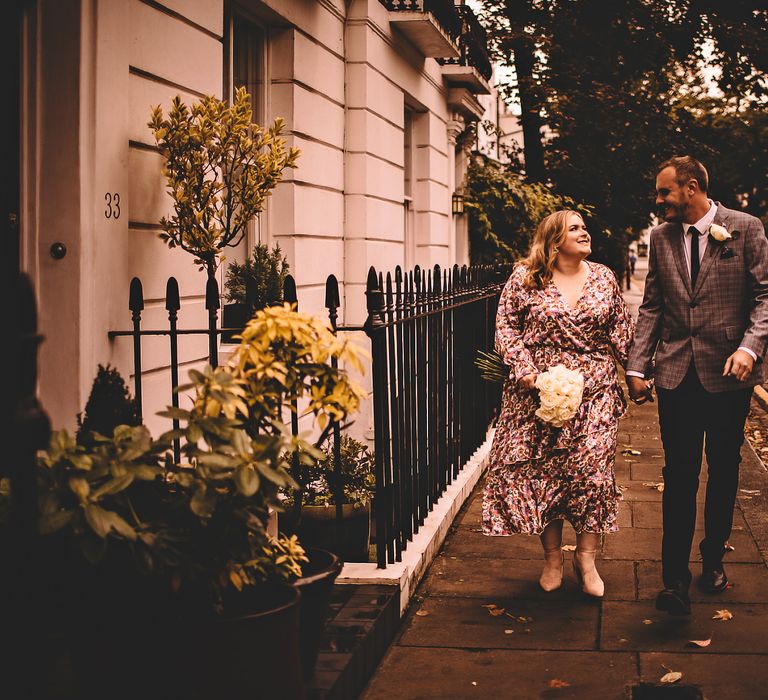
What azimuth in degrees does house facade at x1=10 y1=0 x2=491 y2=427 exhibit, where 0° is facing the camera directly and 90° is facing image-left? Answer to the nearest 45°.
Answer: approximately 315°

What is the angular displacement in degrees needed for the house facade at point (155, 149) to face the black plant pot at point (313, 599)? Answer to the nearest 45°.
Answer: approximately 45° to its right

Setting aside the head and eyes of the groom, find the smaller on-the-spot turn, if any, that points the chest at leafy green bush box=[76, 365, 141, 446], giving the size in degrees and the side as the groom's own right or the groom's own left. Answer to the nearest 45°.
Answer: approximately 45° to the groom's own right

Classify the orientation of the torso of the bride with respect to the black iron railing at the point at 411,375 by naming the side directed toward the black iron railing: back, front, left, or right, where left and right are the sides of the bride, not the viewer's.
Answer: right

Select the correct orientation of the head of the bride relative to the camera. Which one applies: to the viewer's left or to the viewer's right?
to the viewer's right

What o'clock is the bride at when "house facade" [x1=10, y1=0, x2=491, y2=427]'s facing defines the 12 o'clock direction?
The bride is roughly at 11 o'clock from the house facade.

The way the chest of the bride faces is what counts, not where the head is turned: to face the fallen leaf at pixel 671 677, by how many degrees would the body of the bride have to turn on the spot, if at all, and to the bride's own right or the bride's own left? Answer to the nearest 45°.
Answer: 0° — they already face it

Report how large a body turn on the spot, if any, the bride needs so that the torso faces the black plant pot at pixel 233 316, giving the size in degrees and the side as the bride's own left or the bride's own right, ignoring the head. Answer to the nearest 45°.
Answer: approximately 135° to the bride's own right

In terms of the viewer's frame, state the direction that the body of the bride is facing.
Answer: toward the camera

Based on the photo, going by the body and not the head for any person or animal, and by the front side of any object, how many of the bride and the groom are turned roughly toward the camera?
2

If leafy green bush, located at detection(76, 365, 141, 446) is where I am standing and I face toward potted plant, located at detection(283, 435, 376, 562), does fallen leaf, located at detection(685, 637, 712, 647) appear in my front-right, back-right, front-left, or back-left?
front-right

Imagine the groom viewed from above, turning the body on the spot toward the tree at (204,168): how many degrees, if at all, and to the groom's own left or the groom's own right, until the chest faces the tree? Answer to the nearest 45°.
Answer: approximately 90° to the groom's own right
